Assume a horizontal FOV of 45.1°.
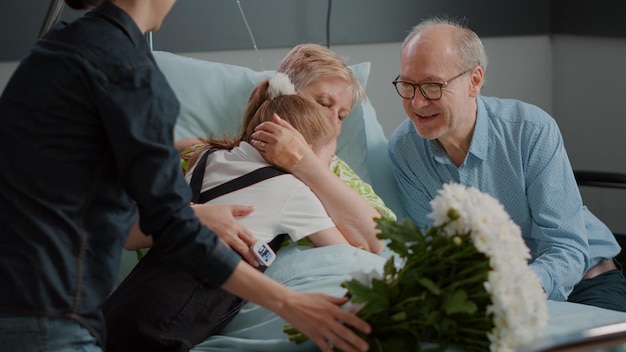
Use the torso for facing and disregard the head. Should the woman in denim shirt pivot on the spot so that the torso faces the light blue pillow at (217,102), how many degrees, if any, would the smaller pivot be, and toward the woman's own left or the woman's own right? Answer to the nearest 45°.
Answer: approximately 45° to the woman's own left

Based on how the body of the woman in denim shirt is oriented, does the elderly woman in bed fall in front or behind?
in front

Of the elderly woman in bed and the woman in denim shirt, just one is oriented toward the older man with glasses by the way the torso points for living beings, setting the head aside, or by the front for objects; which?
the woman in denim shirt

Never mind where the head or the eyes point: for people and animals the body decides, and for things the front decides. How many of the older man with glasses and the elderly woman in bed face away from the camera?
0

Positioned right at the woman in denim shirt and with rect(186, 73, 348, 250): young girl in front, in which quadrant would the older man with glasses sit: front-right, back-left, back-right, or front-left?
front-right

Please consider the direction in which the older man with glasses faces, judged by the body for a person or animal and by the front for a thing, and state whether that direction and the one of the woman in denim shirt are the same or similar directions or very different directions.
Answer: very different directions

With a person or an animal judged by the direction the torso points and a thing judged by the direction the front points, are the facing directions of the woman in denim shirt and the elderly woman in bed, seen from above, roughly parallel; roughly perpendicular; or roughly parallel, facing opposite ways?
roughly parallel, facing opposite ways

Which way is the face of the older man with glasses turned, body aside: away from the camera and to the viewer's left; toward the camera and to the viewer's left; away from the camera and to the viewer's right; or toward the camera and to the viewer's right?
toward the camera and to the viewer's left

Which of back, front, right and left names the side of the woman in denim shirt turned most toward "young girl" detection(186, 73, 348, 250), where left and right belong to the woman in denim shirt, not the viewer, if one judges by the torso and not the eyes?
front

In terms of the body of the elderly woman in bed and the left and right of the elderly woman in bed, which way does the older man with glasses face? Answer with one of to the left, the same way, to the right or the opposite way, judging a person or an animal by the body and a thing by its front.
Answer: the same way

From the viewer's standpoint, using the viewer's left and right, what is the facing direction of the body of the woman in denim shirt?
facing away from the viewer and to the right of the viewer

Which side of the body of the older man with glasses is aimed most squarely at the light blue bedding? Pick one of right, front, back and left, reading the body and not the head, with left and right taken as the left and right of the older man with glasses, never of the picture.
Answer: front

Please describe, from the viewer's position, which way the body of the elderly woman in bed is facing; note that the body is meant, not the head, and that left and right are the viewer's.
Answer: facing the viewer and to the left of the viewer

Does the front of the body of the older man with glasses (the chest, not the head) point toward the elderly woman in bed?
no
